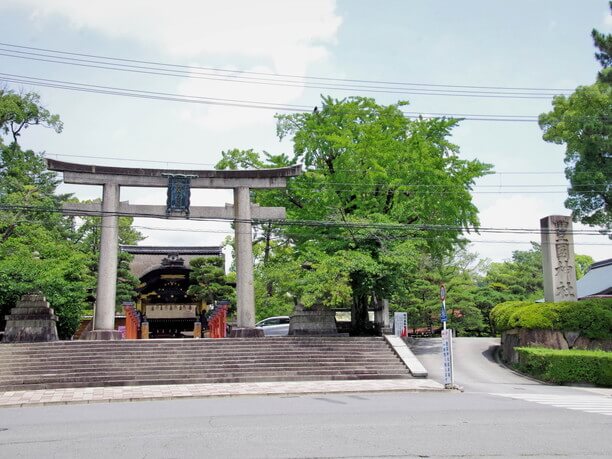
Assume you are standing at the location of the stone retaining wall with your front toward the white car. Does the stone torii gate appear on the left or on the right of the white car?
left

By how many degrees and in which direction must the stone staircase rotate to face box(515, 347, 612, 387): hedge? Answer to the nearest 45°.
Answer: approximately 90° to its left

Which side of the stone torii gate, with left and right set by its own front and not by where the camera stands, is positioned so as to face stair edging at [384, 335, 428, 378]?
left

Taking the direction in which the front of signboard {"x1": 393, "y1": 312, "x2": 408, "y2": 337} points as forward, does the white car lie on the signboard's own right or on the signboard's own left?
on the signboard's own right

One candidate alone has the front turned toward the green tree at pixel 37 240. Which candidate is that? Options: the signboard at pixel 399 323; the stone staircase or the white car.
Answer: the white car

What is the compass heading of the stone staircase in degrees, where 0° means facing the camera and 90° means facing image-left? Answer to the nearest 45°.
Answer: approximately 0°

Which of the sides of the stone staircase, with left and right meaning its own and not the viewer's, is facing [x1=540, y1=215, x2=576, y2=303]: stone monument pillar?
left

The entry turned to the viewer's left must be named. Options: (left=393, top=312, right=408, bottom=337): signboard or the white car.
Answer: the white car

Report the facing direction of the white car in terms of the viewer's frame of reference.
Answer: facing to the left of the viewer

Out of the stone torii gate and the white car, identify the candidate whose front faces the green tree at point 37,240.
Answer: the white car
